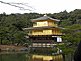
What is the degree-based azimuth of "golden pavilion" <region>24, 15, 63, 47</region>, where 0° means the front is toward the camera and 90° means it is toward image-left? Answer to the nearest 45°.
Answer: approximately 45°
